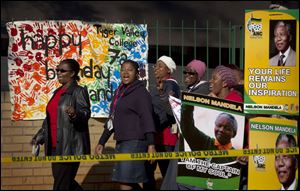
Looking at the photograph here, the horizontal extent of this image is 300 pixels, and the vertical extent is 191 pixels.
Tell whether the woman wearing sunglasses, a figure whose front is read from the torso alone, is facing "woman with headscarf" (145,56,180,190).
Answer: no

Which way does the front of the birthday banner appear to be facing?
toward the camera

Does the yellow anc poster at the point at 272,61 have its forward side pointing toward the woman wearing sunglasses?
no

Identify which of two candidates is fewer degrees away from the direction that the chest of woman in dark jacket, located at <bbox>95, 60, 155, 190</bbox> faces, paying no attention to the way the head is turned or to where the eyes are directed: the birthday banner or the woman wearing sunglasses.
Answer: the woman wearing sunglasses

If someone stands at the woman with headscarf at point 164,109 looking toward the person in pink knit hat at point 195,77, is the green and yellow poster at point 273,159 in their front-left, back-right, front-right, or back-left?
front-right

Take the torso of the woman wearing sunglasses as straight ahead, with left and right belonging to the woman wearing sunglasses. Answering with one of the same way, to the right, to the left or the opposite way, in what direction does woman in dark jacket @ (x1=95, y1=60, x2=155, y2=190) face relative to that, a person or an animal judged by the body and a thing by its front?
the same way

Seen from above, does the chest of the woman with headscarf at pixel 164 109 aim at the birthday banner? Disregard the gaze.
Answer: no

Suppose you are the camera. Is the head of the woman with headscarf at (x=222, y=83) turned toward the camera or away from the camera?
toward the camera

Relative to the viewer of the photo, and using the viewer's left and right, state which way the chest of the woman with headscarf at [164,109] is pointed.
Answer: facing the viewer and to the left of the viewer

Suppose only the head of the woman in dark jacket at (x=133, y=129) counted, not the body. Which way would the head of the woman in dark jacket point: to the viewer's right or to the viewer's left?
to the viewer's left

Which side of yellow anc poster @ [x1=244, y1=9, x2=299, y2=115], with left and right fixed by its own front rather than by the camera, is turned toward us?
front

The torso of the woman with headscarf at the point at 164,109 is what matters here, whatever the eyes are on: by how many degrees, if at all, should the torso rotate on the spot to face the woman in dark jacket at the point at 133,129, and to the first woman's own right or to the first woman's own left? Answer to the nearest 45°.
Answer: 0° — they already face them
